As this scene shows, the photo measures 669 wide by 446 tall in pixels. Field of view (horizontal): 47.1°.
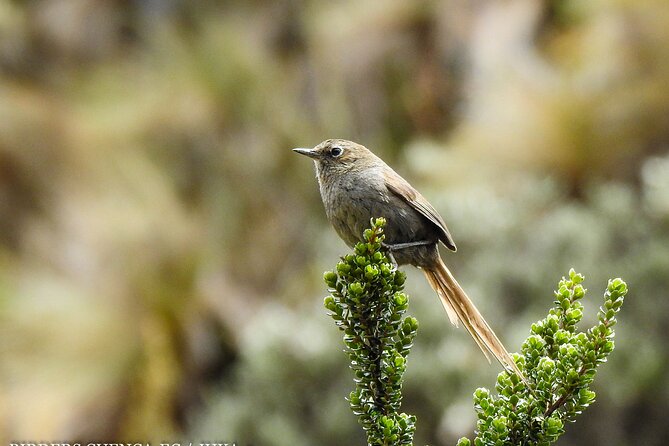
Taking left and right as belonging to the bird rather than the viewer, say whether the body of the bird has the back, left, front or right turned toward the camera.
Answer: left
